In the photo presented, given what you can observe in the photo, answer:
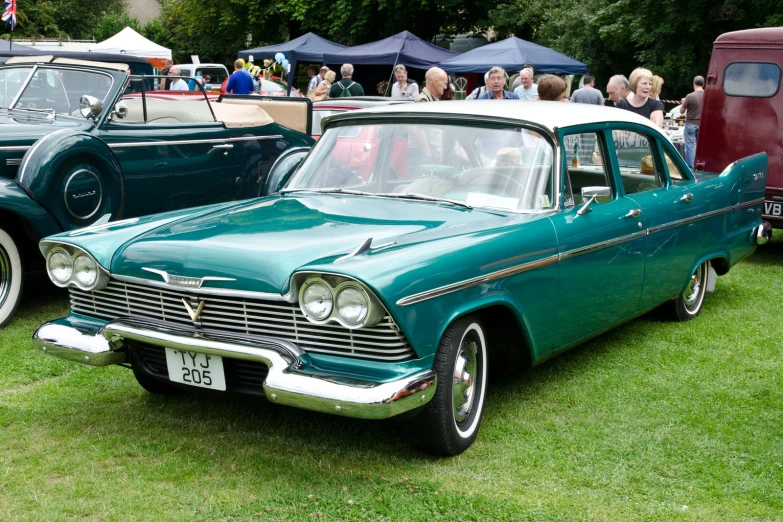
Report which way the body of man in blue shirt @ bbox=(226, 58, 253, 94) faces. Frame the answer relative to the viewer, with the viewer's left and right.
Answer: facing away from the viewer

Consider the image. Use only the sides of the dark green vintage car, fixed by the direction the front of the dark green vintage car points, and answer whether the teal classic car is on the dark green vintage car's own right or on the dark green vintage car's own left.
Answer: on the dark green vintage car's own left

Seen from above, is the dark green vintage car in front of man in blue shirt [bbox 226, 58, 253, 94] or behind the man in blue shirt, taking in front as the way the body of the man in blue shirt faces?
behind

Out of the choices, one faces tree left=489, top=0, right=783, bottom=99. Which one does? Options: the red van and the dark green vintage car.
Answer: the red van

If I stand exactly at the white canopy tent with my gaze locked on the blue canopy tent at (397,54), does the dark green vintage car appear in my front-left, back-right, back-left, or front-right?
front-right

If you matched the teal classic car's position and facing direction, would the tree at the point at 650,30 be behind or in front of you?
behind

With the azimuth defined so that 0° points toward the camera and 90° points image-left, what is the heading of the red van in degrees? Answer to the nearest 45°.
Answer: approximately 180°

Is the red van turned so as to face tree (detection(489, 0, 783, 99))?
yes

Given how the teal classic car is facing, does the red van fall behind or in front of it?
behind

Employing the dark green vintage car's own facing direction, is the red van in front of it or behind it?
behind

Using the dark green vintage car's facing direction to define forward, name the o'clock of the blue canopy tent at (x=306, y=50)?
The blue canopy tent is roughly at 5 o'clock from the dark green vintage car.

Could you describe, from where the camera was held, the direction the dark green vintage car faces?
facing the viewer and to the left of the viewer
